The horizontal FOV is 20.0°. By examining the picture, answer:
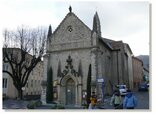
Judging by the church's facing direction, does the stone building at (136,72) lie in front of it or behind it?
behind

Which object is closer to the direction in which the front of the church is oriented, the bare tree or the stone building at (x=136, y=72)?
the bare tree

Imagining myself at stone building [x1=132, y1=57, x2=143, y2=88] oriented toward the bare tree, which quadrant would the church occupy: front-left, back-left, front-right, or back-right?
front-left

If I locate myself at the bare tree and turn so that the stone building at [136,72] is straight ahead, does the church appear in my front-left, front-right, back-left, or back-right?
front-right

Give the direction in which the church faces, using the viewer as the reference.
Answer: facing the viewer and to the left of the viewer
